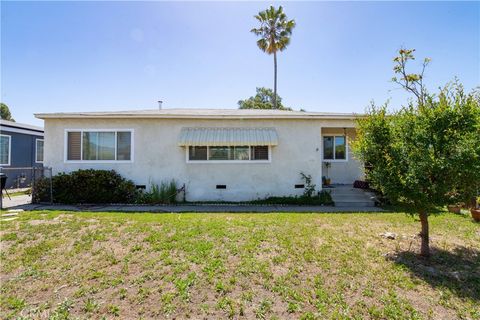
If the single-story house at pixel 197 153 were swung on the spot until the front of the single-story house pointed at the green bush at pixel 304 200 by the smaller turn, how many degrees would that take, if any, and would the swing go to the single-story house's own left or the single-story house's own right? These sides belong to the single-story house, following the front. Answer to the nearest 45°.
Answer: approximately 90° to the single-story house's own left

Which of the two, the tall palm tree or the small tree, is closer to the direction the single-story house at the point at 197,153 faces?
the small tree

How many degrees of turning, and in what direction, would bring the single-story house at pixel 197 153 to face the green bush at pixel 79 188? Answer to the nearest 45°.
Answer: approximately 90° to its right

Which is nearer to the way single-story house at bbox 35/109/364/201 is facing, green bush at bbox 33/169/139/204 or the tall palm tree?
the green bush

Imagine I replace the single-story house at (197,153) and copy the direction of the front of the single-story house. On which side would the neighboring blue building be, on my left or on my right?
on my right

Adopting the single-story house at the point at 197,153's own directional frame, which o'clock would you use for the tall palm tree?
The tall palm tree is roughly at 7 o'clock from the single-story house.

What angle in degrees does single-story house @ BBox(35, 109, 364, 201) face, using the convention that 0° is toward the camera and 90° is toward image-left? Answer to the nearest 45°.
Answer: approximately 0°
